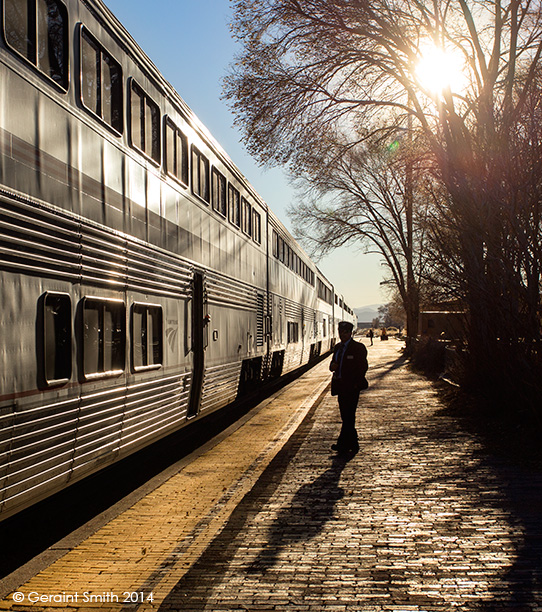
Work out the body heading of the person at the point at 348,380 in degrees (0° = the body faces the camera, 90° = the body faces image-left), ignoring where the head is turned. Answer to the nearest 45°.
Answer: approximately 45°

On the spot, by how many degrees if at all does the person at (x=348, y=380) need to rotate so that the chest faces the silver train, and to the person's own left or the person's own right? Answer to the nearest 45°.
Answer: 0° — they already face it
